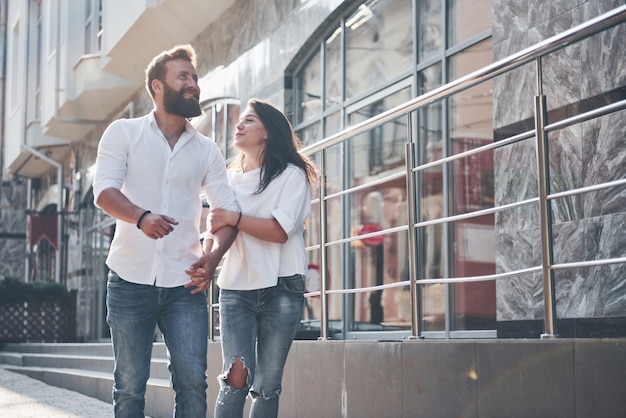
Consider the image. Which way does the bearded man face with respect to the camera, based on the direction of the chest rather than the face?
toward the camera

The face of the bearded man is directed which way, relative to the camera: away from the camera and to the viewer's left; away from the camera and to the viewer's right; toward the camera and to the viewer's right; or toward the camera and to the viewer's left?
toward the camera and to the viewer's right

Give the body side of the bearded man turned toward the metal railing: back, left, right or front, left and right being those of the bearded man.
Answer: left
